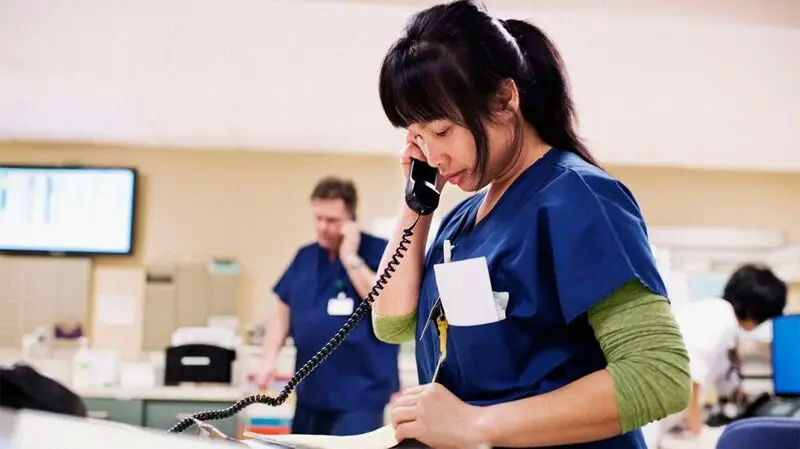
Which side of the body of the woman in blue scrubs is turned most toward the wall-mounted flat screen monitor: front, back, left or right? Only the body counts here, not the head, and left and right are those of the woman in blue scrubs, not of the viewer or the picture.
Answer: right

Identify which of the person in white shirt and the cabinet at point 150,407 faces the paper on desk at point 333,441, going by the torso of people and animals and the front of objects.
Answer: the cabinet

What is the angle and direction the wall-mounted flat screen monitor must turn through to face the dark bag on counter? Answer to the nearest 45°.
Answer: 0° — it already faces it

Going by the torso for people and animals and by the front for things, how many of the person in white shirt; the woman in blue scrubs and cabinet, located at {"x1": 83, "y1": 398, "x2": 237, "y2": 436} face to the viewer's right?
1

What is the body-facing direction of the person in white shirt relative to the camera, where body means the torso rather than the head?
to the viewer's right

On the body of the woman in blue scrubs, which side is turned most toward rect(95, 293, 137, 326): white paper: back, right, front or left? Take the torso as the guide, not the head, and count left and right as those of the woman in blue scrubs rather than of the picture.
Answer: right

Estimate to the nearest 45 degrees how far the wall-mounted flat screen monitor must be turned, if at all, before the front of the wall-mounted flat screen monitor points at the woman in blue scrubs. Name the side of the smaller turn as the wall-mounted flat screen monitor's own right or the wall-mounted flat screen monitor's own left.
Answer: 0° — it already faces them

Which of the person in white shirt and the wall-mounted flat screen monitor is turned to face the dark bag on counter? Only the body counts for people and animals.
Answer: the wall-mounted flat screen monitor

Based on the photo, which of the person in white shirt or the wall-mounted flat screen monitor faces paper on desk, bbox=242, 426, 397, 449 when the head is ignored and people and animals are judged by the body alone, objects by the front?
the wall-mounted flat screen monitor
